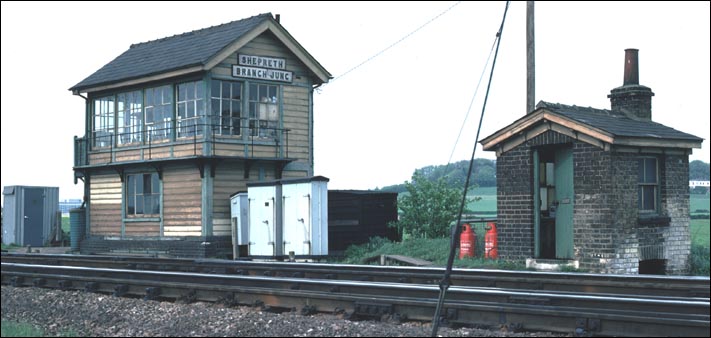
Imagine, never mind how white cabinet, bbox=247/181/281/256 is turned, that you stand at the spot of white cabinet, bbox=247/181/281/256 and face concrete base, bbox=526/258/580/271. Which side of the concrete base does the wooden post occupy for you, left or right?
left

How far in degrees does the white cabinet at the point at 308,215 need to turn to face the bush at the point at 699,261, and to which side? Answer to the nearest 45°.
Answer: approximately 90° to its left

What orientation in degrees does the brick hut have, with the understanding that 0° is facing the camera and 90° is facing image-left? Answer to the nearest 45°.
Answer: approximately 45°

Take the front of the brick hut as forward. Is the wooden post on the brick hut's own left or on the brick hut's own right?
on the brick hut's own right

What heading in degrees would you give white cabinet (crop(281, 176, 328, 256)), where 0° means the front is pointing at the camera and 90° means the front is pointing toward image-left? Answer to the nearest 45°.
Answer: approximately 45°

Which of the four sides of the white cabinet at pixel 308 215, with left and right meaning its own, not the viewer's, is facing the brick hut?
left

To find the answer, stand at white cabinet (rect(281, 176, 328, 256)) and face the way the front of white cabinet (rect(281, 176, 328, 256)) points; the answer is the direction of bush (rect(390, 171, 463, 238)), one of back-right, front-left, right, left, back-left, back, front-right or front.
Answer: back
